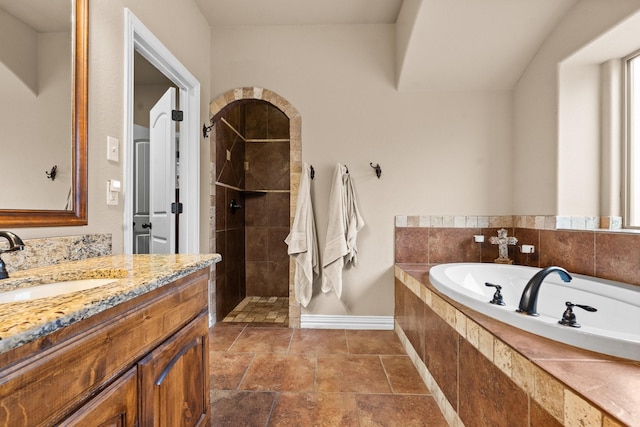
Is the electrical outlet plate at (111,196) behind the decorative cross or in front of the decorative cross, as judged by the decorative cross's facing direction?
in front

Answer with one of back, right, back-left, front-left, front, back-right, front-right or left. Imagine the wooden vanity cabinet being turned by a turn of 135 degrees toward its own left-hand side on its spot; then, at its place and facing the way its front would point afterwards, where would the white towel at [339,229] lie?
front-right

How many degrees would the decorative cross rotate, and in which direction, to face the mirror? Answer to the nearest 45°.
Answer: approximately 45° to its right

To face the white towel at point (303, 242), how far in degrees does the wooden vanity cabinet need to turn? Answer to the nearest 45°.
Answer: approximately 90° to its left

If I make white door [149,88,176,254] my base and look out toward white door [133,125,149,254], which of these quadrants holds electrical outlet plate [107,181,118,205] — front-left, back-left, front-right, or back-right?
back-left

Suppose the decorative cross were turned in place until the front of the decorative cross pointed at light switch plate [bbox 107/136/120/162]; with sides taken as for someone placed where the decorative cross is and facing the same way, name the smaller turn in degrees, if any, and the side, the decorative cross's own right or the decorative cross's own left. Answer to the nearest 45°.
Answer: approximately 45° to the decorative cross's own right

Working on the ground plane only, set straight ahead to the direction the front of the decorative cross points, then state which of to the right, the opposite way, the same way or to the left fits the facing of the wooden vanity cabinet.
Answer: to the left

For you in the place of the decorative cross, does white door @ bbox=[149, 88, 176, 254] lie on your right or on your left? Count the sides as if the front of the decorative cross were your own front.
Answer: on your right

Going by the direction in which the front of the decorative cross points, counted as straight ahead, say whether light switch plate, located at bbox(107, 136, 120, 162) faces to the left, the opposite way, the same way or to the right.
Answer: to the left

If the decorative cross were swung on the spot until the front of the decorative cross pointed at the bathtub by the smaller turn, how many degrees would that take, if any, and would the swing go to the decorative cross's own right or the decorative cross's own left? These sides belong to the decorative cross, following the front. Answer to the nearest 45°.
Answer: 0° — it already faces it

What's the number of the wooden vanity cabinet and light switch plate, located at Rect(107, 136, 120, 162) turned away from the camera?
0
